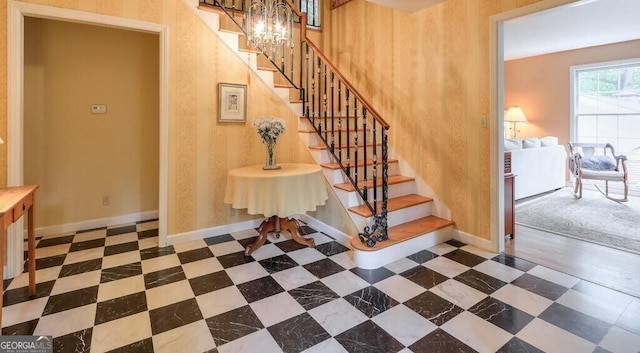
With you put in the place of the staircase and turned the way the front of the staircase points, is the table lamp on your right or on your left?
on your left

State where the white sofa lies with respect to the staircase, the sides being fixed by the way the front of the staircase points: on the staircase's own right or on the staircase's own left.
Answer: on the staircase's own left
